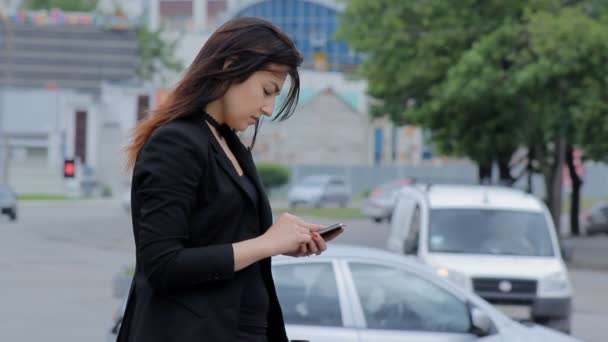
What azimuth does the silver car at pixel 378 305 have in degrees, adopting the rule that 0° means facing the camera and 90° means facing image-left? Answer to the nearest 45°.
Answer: approximately 270°

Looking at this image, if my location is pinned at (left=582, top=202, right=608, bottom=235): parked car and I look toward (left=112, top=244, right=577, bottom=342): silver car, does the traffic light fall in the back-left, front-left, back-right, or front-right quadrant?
front-right

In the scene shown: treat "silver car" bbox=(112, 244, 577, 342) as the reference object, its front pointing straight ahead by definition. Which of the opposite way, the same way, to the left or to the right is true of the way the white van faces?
to the right

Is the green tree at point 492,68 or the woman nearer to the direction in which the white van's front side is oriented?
the woman

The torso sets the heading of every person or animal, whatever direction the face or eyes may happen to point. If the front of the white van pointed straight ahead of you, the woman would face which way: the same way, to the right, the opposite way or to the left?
to the left

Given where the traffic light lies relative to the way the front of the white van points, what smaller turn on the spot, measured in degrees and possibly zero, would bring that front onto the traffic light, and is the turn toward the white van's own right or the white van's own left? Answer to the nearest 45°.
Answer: approximately 135° to the white van's own right

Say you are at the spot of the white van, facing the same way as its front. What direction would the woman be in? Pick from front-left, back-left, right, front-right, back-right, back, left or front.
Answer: front

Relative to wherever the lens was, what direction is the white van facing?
facing the viewer

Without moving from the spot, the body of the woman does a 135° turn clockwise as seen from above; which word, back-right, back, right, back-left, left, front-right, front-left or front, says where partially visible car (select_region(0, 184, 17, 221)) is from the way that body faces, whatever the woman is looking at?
back-right

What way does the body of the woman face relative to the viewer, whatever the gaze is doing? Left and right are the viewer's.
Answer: facing to the right of the viewer

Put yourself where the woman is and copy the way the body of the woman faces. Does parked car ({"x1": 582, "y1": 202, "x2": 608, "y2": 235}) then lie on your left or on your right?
on your left

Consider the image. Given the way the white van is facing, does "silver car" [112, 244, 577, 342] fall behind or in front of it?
in front

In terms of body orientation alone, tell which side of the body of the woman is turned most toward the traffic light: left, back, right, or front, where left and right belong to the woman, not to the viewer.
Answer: left

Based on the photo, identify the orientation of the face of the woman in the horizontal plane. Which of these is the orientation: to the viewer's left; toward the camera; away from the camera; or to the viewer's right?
to the viewer's right

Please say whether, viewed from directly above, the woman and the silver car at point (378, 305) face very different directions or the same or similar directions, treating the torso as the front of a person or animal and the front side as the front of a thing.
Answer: same or similar directions
